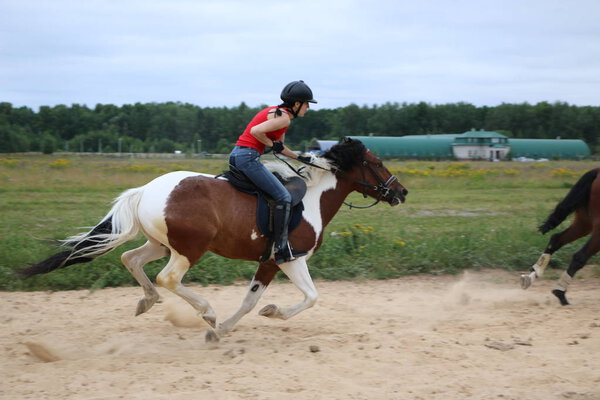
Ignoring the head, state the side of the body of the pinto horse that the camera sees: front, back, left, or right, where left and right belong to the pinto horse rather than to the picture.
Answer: right

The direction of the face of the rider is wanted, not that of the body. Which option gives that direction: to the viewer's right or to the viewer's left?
to the viewer's right

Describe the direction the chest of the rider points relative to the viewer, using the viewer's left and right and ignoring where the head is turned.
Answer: facing to the right of the viewer

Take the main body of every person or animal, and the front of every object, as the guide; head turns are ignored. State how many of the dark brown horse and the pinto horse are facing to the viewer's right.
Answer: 2

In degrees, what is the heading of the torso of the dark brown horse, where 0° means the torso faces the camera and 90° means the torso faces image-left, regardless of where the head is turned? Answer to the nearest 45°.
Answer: approximately 270°

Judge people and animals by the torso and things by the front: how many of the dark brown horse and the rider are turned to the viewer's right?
2

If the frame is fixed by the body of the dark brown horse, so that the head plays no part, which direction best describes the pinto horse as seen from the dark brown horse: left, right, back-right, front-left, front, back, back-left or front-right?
back-right

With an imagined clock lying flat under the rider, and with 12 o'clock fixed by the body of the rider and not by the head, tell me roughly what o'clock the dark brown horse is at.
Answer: The dark brown horse is roughly at 11 o'clock from the rider.

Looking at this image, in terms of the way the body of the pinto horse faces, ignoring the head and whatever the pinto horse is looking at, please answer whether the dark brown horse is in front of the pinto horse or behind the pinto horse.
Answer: in front

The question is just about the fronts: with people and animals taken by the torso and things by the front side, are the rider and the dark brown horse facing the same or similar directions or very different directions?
same or similar directions
